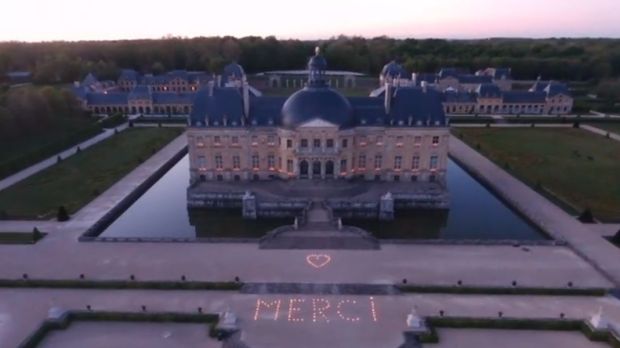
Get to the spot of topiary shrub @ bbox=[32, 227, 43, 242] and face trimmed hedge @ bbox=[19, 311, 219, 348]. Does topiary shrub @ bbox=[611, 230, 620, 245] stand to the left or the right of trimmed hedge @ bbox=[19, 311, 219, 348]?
left

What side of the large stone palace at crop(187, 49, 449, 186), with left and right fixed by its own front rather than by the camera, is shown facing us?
front

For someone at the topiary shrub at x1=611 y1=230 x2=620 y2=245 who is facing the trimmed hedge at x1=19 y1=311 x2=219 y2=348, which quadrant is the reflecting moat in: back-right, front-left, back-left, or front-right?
front-right

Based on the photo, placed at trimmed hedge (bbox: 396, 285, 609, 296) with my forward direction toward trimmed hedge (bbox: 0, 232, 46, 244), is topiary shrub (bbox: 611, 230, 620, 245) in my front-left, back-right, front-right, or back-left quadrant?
back-right

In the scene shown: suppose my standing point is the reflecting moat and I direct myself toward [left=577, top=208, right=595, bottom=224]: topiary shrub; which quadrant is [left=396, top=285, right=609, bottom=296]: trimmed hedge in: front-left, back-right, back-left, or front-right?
front-right

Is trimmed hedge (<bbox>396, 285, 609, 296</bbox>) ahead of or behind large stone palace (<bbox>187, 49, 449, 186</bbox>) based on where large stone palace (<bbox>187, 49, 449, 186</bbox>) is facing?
ahead

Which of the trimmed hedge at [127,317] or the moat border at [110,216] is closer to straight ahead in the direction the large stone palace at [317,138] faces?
the trimmed hedge

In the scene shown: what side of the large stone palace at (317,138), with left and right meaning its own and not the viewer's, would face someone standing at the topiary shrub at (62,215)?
right

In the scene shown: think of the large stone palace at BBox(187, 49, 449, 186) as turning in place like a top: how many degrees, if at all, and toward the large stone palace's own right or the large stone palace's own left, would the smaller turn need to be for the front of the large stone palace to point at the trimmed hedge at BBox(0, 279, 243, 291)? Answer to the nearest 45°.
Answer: approximately 45° to the large stone palace's own right

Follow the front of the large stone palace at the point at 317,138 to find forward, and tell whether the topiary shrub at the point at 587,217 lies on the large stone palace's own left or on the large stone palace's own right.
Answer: on the large stone palace's own left
